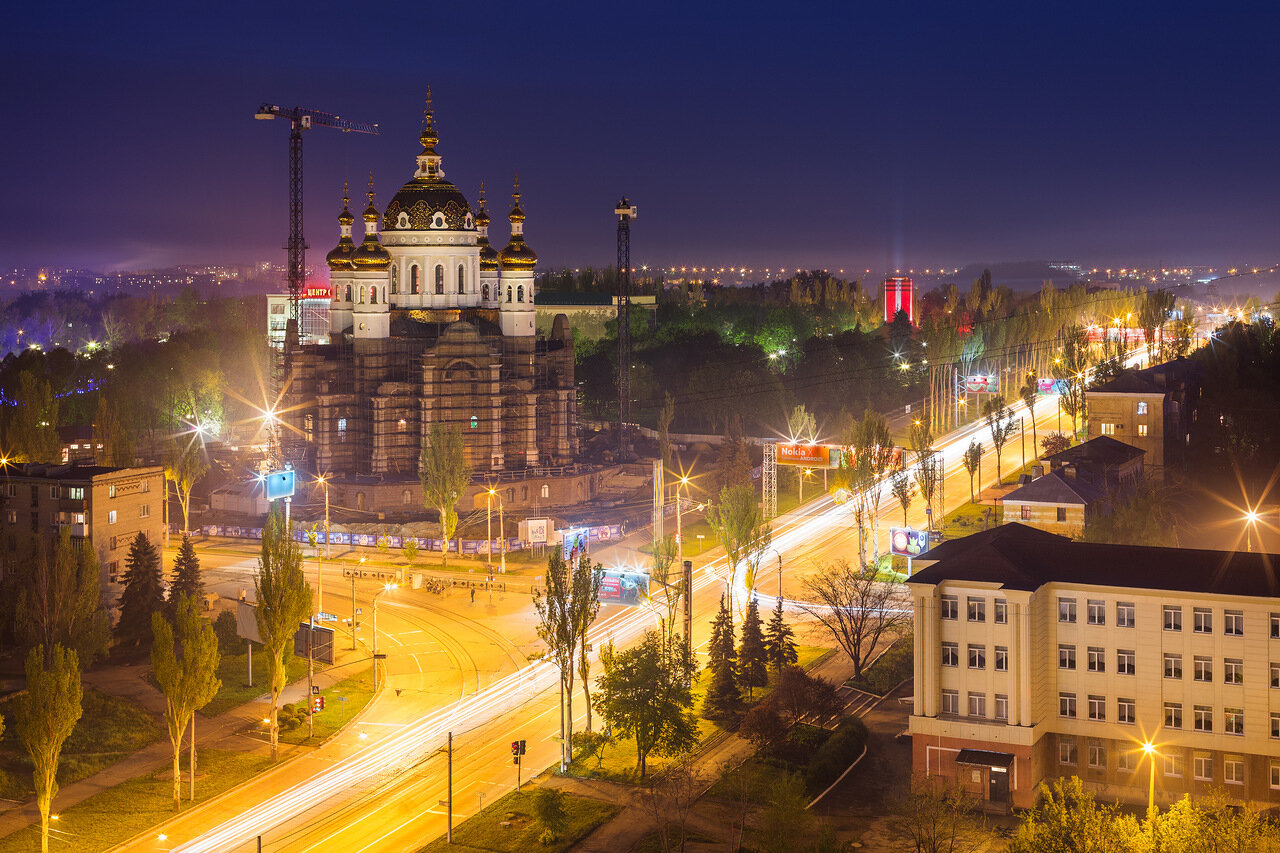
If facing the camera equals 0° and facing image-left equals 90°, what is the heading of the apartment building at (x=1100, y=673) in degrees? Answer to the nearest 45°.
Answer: approximately 0°

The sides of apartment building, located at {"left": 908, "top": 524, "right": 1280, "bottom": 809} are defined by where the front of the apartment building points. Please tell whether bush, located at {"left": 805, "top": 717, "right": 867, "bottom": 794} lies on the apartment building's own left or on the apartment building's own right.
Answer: on the apartment building's own right

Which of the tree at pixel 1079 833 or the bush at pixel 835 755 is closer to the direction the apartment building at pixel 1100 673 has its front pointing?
the tree

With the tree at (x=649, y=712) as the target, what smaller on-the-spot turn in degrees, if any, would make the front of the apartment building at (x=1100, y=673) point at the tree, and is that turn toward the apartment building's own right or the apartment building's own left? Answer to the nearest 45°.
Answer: approximately 90° to the apartment building's own right

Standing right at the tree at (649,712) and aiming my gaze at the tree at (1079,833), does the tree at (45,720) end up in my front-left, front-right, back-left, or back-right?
back-right

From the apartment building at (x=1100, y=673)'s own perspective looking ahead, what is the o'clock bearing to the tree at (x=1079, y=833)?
The tree is roughly at 12 o'clock from the apartment building.

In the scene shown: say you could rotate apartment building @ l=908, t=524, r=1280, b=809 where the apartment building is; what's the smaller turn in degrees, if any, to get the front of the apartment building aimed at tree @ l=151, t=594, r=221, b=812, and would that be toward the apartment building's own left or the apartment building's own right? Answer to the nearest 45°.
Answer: approximately 90° to the apartment building's own right
